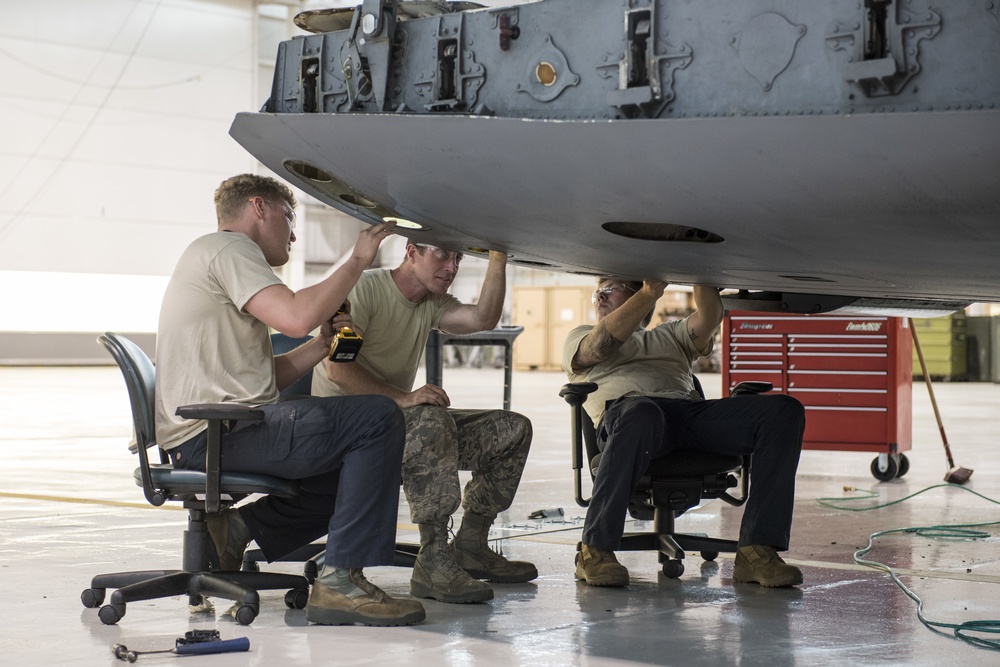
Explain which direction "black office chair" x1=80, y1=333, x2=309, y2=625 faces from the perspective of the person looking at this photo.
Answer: facing to the right of the viewer

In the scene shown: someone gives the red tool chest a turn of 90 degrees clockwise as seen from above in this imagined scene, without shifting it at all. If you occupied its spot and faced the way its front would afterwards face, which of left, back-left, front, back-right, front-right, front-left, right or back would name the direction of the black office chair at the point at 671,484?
left

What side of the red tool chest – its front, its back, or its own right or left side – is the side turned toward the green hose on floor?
front

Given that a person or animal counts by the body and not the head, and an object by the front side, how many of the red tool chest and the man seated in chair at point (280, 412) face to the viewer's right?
1

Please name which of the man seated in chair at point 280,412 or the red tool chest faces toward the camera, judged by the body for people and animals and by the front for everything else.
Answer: the red tool chest

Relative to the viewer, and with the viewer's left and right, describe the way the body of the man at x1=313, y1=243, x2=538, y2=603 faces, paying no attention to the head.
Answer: facing the viewer and to the right of the viewer

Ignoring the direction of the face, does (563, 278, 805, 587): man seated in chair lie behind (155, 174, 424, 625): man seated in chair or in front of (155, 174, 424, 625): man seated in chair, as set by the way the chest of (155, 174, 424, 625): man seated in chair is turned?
in front

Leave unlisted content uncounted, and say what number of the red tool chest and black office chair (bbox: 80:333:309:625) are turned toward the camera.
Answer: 1

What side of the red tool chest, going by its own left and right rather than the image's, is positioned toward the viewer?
front

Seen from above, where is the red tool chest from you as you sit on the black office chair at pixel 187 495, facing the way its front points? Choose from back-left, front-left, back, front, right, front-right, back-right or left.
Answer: front-left

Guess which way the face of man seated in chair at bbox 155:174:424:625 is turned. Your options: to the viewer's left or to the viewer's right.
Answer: to the viewer's right

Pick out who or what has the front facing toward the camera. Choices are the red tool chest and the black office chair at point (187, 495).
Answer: the red tool chest

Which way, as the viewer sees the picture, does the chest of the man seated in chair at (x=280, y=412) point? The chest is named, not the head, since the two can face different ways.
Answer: to the viewer's right

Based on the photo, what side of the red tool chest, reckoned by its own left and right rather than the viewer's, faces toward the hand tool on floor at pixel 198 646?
front

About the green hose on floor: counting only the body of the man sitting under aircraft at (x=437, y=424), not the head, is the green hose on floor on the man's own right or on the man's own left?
on the man's own left
